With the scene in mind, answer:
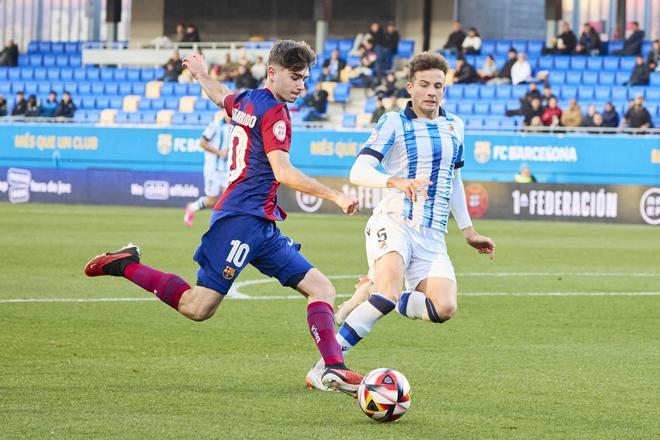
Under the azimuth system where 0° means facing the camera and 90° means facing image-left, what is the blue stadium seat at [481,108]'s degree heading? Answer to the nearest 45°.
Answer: approximately 0°

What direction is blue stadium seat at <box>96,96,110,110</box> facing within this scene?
toward the camera

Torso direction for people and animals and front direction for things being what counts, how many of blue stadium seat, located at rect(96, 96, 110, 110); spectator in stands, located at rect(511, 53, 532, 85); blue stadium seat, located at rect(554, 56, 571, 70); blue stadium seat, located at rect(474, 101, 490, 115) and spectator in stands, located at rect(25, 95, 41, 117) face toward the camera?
5

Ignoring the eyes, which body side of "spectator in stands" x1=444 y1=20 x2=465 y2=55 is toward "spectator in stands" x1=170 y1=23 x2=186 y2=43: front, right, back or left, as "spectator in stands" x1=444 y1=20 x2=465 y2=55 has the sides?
right

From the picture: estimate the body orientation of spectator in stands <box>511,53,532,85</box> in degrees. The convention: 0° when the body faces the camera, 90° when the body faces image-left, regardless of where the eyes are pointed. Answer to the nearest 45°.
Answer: approximately 0°

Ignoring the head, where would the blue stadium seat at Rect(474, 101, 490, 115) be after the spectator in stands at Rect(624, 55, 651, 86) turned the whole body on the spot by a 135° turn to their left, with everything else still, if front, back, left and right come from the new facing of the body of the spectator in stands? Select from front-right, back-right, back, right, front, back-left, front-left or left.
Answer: back

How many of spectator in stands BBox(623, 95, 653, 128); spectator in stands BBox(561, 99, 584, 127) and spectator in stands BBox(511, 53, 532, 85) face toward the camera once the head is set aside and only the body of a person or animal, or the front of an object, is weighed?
3

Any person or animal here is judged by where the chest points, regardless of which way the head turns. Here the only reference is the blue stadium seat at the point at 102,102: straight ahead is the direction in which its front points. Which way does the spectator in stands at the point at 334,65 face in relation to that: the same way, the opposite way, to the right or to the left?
the same way

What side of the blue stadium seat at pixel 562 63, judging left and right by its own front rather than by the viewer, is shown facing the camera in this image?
front

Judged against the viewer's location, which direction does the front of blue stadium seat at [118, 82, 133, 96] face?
facing the viewer

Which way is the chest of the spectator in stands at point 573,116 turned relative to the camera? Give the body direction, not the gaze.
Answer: toward the camera

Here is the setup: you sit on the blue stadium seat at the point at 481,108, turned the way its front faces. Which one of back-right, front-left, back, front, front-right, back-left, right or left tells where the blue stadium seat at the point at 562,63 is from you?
back-left

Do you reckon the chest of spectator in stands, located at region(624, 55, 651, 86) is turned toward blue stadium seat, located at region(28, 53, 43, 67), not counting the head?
no

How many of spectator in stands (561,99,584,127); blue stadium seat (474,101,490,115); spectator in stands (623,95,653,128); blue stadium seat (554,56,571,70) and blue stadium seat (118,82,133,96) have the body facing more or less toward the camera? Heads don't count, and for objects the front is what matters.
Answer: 5

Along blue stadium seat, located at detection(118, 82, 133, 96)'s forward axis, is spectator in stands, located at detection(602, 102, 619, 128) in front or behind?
in front

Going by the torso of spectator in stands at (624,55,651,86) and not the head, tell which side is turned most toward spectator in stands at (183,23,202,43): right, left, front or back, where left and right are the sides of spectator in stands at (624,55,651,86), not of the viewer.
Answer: right

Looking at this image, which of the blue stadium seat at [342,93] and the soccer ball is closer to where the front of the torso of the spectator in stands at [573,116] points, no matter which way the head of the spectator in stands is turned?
the soccer ball

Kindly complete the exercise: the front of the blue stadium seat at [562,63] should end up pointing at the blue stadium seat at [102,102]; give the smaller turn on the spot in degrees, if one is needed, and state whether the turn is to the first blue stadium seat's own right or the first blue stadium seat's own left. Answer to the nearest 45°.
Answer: approximately 90° to the first blue stadium seat's own right
